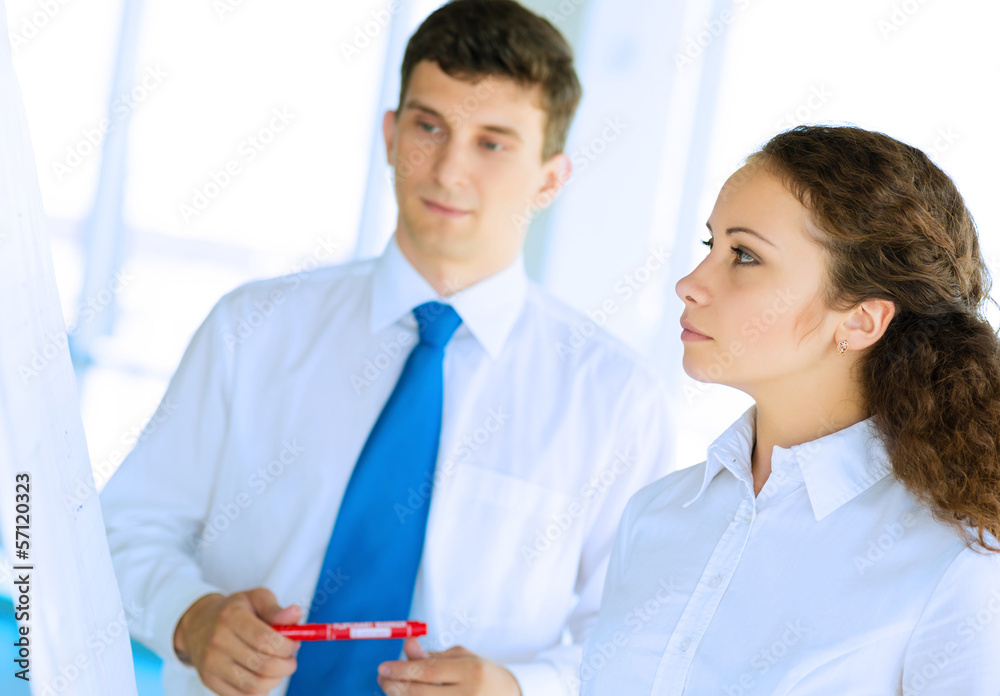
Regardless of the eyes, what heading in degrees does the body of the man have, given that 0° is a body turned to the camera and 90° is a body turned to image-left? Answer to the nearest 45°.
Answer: approximately 0°

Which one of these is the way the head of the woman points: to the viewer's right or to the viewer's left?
to the viewer's left

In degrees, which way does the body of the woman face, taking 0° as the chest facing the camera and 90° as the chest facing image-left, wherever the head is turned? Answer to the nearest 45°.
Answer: approximately 45°

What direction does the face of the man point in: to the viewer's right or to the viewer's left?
to the viewer's left
